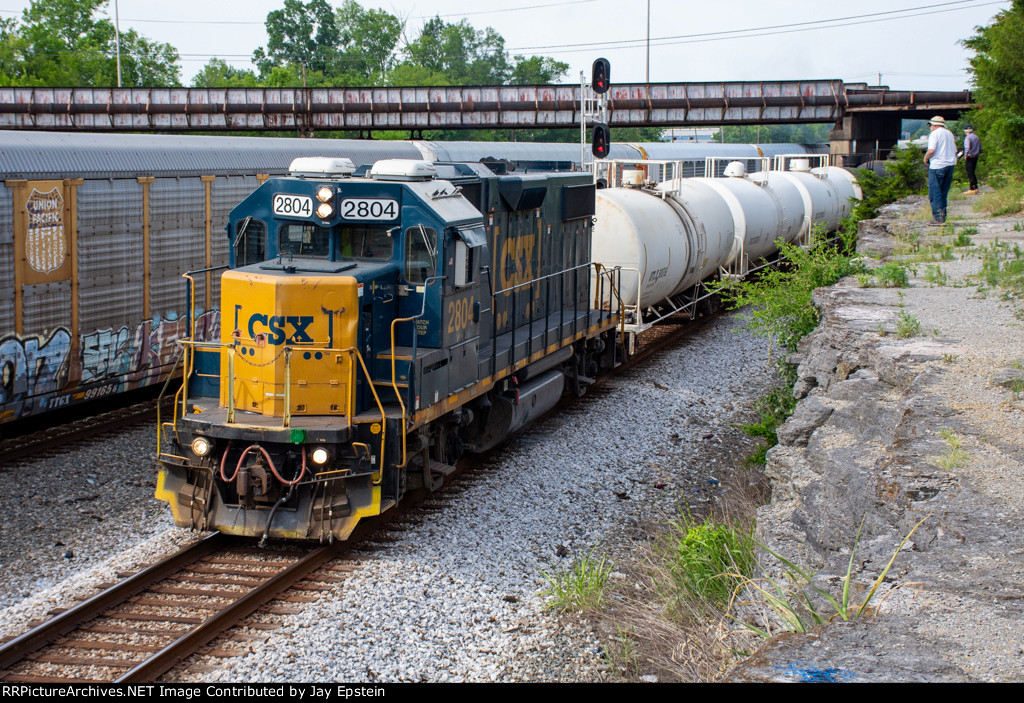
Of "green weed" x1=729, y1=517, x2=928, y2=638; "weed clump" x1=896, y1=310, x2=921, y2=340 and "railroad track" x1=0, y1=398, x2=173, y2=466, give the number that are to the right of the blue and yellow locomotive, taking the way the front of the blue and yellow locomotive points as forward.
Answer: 1

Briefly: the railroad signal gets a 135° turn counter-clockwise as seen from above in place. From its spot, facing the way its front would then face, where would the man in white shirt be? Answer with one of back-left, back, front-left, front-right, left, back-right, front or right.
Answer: right

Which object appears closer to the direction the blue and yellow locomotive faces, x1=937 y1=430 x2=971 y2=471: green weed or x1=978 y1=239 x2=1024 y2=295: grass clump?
the green weed

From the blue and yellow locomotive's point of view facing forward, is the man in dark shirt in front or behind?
behind

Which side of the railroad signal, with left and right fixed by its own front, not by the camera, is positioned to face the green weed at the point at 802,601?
front

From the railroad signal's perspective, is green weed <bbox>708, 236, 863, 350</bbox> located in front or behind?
in front

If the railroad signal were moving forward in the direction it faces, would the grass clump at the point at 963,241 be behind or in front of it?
in front

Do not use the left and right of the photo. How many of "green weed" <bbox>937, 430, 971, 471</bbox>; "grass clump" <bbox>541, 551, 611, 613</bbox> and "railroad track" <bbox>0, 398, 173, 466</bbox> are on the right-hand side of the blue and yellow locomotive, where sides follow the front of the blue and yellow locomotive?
1

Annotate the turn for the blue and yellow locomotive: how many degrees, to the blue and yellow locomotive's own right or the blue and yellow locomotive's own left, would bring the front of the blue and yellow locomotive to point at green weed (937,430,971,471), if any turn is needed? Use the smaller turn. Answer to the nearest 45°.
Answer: approximately 90° to the blue and yellow locomotive's own left

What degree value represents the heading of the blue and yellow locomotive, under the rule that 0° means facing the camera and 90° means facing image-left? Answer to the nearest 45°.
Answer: approximately 45°

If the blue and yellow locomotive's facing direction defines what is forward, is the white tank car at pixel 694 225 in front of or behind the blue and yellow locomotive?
behind

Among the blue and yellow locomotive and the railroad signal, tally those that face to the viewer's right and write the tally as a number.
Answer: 0
